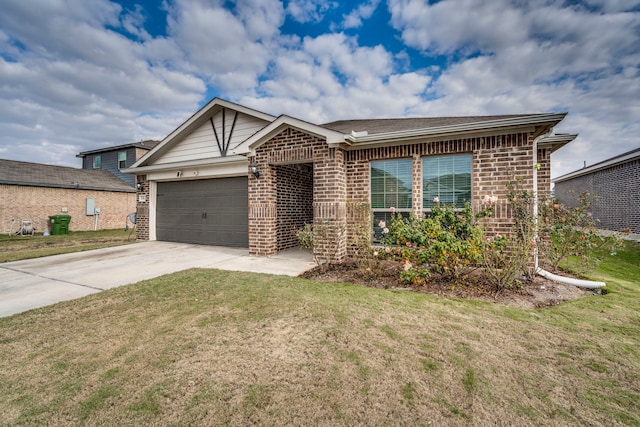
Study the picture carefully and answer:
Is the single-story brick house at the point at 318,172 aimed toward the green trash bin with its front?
no

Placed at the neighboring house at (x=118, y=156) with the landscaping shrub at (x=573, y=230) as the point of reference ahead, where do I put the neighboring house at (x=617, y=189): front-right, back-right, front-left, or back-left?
front-left

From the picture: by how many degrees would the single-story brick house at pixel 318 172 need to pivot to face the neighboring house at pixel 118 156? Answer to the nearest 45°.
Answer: approximately 90° to its right

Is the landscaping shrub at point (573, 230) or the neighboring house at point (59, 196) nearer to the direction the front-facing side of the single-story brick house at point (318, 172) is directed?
the landscaping shrub

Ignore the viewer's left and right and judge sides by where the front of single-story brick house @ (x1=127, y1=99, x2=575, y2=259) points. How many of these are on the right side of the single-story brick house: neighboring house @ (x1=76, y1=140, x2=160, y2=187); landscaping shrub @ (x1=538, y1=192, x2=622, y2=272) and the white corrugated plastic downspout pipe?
1

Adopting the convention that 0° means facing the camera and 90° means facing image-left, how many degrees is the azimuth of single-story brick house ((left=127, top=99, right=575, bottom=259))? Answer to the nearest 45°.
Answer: approximately 45°

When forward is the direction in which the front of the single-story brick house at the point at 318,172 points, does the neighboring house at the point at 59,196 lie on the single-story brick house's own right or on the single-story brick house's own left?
on the single-story brick house's own right

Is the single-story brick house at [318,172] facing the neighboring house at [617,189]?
no

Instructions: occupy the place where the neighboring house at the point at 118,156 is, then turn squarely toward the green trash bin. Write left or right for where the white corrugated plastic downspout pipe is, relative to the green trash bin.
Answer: left
